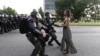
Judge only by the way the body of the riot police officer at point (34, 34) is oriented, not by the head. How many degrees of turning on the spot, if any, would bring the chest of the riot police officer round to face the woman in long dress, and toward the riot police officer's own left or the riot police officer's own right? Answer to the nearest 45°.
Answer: approximately 45° to the riot police officer's own left

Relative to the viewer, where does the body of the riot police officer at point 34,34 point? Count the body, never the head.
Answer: to the viewer's right
